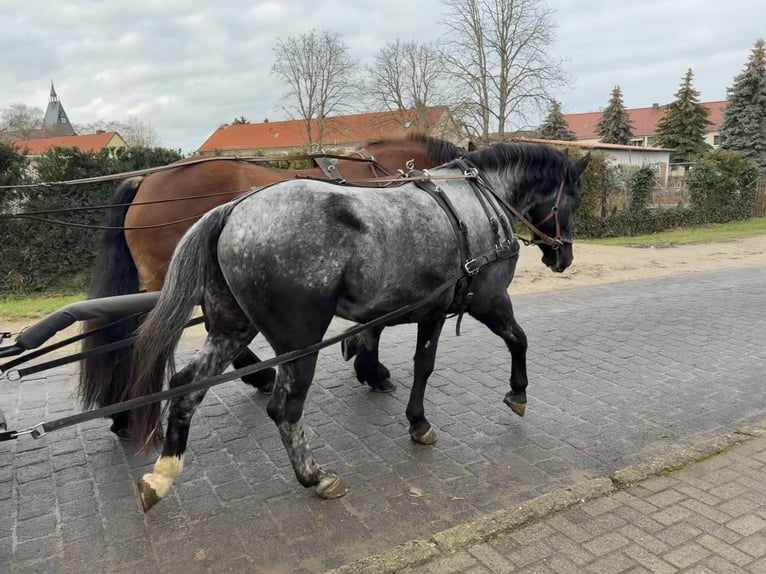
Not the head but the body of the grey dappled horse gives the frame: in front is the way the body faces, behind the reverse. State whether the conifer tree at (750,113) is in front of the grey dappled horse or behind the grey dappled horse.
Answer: in front

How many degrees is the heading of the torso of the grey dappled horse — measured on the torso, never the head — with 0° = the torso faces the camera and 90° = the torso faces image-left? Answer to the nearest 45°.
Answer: approximately 225°

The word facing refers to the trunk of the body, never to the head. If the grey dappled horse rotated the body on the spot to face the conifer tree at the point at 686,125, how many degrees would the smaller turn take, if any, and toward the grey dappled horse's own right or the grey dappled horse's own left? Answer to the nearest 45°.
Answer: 0° — it already faces it

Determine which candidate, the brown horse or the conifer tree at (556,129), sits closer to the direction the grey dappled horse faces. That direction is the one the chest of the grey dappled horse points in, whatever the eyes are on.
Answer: the conifer tree

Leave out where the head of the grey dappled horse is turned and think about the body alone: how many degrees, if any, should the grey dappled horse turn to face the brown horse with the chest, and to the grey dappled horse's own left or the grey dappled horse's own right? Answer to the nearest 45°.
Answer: approximately 90° to the grey dappled horse's own left

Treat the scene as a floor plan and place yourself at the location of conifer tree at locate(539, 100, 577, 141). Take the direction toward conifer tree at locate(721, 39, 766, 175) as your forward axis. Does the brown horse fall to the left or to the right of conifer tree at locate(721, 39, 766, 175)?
right

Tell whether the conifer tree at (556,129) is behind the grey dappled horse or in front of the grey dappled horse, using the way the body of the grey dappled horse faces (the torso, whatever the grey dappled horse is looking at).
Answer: in front

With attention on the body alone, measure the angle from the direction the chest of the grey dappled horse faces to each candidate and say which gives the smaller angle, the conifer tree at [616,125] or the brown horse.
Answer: the conifer tree
